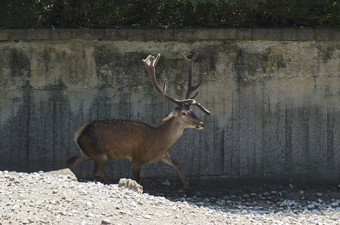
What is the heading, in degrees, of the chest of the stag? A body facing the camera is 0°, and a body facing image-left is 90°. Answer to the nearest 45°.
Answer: approximately 270°

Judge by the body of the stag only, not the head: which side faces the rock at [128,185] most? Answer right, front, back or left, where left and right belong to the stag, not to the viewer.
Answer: right
